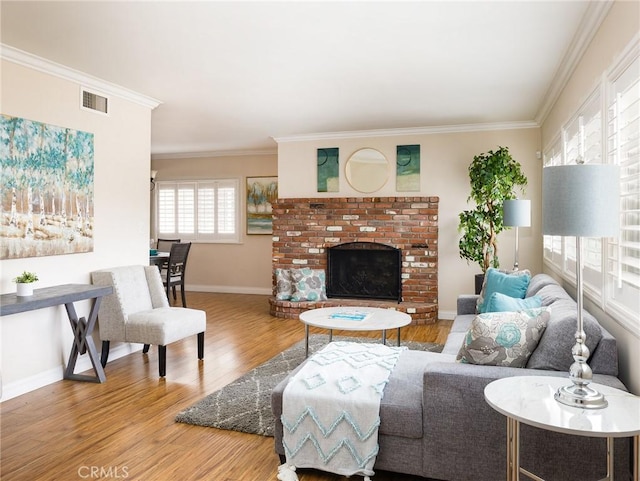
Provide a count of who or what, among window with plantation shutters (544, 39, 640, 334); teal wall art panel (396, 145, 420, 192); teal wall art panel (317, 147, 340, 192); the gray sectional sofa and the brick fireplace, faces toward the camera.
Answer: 3

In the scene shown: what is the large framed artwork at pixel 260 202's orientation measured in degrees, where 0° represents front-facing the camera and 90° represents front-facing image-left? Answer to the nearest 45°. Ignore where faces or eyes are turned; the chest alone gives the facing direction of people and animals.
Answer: approximately 0°

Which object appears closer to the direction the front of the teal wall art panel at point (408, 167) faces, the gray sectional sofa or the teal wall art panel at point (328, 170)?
the gray sectional sofa

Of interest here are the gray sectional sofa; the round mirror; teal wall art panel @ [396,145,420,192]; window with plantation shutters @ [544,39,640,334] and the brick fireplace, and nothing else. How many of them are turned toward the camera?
3

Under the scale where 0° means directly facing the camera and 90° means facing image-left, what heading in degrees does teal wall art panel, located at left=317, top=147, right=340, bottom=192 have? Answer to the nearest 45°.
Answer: approximately 0°

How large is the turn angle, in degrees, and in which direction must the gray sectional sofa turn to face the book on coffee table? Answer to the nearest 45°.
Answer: approximately 45° to its right

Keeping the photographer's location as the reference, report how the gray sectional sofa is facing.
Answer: facing to the left of the viewer
